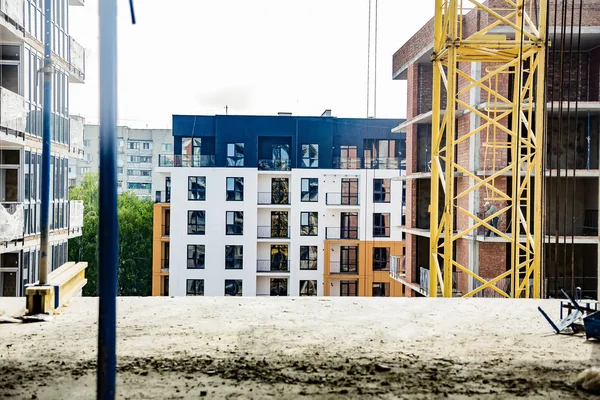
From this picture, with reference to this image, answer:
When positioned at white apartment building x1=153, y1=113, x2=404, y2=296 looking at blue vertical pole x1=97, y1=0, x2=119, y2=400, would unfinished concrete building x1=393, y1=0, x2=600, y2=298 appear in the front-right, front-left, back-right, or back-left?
front-left

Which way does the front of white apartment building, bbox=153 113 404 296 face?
toward the camera

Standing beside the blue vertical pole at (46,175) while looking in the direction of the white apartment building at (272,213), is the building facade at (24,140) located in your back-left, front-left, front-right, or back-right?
front-left

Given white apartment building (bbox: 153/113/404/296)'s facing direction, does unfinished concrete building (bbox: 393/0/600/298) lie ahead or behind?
ahead

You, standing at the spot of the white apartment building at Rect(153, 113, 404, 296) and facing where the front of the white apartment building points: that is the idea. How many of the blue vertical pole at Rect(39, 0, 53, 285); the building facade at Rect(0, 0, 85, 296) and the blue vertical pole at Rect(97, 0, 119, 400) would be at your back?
0

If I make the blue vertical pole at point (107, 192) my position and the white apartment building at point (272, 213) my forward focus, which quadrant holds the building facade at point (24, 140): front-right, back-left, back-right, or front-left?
front-left

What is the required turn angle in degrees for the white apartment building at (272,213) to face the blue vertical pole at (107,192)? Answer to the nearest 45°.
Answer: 0° — it already faces it

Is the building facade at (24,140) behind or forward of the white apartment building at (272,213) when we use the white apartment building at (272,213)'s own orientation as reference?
forward

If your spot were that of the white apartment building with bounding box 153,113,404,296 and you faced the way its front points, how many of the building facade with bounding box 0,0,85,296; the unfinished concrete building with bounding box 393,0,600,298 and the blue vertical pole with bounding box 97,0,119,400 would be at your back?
0

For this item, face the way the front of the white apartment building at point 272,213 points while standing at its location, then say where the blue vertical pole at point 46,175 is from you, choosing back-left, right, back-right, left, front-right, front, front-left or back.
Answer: front

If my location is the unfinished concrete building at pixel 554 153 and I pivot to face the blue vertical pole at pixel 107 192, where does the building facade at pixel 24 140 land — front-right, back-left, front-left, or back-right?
front-right

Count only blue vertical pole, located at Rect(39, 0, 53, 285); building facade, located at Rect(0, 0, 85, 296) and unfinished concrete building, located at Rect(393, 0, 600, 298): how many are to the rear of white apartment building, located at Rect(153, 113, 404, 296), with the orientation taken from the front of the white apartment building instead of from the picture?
0
